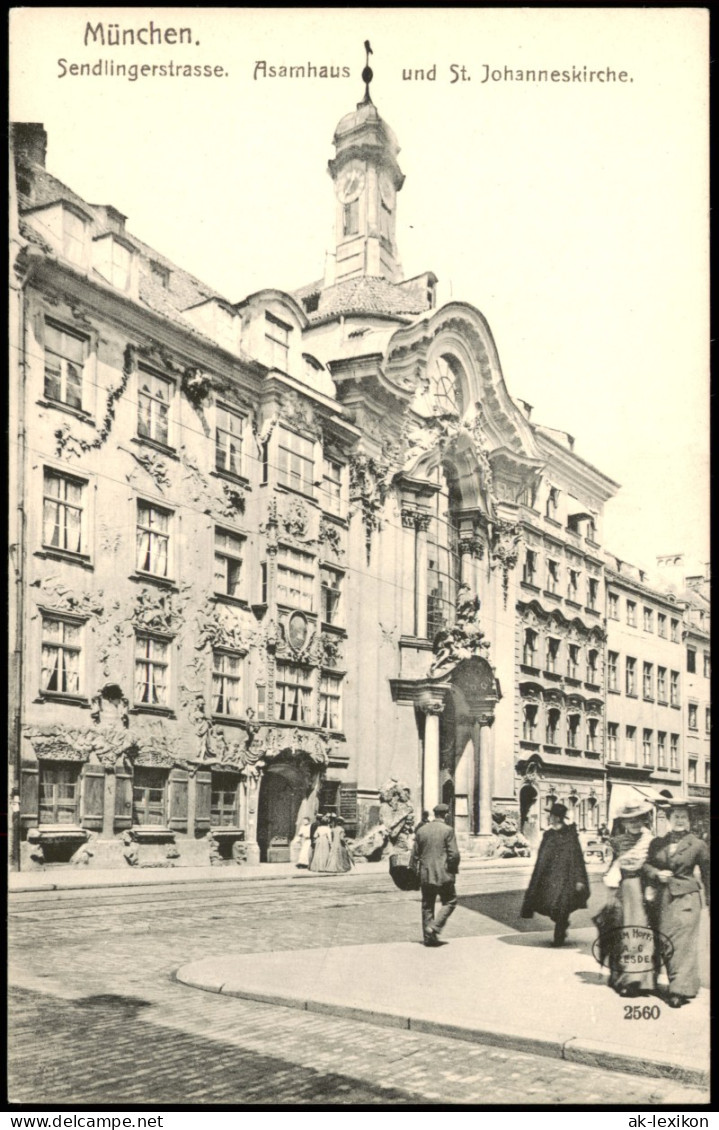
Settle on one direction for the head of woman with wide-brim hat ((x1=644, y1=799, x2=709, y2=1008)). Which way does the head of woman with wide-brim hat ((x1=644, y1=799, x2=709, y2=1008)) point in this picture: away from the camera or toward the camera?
toward the camera

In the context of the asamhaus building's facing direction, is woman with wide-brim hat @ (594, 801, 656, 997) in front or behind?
in front

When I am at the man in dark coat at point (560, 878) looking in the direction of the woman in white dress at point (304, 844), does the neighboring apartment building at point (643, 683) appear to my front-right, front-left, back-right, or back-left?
front-right

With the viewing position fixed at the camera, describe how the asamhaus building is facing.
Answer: facing the viewer and to the right of the viewer
